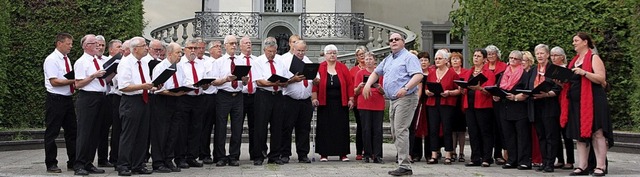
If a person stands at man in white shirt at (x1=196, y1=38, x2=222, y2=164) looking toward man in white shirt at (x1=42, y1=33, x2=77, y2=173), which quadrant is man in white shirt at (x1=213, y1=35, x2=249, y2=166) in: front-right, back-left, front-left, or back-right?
back-left

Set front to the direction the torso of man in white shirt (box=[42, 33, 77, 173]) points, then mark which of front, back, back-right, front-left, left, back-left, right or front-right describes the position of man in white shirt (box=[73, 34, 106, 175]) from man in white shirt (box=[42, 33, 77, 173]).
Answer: front

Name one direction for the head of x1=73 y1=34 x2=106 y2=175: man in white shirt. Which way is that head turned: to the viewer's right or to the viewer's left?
to the viewer's right

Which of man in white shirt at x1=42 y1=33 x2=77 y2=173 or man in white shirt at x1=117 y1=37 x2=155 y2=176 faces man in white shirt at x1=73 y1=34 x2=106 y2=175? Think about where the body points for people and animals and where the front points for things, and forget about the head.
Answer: man in white shirt at x1=42 y1=33 x2=77 y2=173

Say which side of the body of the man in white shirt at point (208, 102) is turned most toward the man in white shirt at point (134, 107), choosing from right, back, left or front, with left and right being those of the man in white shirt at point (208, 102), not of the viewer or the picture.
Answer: right

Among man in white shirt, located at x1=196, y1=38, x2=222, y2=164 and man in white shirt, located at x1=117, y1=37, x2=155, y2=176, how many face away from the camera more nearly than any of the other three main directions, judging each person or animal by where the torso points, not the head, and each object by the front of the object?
0

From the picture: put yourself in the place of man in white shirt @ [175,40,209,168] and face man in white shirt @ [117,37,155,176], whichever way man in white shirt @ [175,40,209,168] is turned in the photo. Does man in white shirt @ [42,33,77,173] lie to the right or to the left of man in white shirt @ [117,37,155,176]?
right

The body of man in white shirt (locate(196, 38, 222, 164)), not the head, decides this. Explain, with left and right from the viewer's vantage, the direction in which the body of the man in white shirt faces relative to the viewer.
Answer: facing the viewer and to the right of the viewer

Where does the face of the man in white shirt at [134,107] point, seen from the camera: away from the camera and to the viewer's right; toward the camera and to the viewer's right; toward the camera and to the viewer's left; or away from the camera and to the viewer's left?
toward the camera and to the viewer's right

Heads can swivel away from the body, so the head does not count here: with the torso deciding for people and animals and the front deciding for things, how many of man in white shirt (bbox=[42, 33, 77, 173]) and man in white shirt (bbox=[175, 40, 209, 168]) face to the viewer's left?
0
